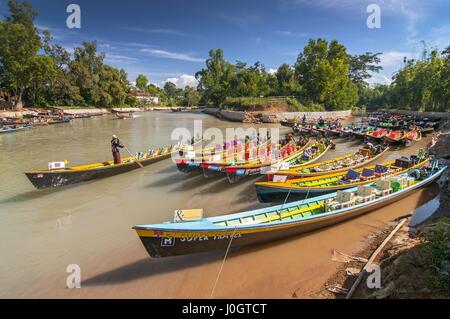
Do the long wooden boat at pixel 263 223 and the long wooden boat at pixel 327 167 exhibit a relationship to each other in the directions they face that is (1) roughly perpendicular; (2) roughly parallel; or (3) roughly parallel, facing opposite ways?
roughly parallel

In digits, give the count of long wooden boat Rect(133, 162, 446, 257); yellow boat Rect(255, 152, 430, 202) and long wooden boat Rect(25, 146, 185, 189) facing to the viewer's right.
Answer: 0

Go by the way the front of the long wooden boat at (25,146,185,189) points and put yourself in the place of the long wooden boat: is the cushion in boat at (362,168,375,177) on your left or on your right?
on your left

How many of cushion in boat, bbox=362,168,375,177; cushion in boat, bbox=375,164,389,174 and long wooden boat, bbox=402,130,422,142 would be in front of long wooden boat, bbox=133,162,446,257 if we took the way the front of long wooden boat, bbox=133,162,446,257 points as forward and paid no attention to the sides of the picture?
0

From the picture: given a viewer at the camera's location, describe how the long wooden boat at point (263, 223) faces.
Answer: facing the viewer and to the left of the viewer

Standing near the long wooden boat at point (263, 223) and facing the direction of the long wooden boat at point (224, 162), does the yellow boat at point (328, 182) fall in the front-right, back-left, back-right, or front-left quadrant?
front-right

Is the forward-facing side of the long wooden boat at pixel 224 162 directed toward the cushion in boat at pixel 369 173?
no

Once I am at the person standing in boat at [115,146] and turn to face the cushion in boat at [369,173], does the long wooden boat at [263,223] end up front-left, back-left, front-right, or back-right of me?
front-right

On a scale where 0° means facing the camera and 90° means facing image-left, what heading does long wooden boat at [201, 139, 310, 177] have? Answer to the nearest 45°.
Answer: approximately 45°

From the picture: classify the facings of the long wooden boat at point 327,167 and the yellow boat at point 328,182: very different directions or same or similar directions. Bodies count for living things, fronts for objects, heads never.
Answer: same or similar directions

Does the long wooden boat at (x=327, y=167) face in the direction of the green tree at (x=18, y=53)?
no

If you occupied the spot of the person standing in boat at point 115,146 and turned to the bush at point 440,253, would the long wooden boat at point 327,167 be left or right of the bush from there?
left

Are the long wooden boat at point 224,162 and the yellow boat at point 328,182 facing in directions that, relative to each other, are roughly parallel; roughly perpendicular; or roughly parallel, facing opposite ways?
roughly parallel

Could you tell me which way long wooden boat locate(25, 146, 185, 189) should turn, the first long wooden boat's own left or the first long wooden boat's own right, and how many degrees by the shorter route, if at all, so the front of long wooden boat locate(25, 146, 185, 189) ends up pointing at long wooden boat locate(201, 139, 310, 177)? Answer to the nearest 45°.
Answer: approximately 135° to the first long wooden boat's own left

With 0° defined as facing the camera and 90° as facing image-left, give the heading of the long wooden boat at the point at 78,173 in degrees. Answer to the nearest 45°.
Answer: approximately 45°

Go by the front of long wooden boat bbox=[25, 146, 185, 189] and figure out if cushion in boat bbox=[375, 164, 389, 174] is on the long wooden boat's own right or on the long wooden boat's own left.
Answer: on the long wooden boat's own left

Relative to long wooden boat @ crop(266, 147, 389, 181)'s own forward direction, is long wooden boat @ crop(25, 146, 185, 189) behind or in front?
in front

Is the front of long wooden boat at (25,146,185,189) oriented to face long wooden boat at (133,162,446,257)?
no

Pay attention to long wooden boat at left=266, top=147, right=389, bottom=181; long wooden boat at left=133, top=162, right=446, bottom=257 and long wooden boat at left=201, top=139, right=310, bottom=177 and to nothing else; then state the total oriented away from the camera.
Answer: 0
